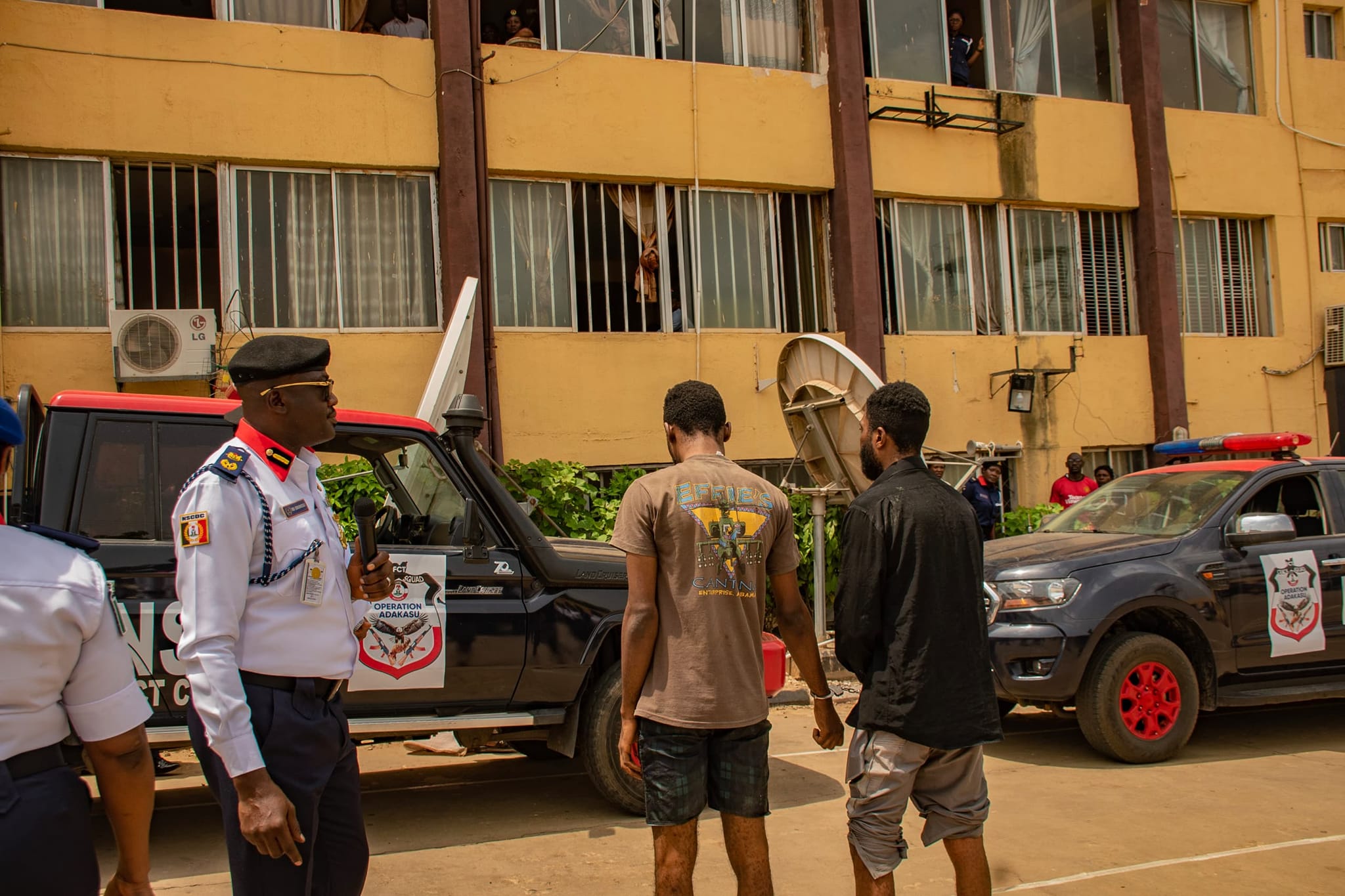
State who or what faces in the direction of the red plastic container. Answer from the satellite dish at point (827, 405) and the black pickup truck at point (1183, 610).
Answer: the black pickup truck

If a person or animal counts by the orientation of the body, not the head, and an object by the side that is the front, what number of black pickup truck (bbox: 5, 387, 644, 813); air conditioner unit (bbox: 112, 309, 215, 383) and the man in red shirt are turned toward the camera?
2

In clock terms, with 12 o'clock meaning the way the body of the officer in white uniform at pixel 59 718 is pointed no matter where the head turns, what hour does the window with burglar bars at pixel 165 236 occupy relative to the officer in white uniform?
The window with burglar bars is roughly at 12 o'clock from the officer in white uniform.

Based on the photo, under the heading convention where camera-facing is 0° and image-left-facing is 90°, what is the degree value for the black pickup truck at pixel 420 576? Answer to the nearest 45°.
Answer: approximately 270°

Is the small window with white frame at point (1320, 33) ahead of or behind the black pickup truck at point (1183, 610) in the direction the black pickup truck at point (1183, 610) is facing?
behind

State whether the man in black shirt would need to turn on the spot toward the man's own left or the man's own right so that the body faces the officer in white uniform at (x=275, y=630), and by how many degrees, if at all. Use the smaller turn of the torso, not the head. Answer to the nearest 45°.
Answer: approximately 90° to the man's own left

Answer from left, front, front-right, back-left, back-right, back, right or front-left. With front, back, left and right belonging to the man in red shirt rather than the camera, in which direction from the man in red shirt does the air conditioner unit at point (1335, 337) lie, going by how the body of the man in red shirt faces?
back-left

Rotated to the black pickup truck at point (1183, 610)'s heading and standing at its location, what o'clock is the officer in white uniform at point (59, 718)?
The officer in white uniform is roughly at 11 o'clock from the black pickup truck.

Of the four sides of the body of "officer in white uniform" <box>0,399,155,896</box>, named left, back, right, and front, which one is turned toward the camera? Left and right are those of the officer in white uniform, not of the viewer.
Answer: back

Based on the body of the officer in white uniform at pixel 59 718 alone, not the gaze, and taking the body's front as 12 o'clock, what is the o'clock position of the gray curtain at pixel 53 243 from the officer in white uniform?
The gray curtain is roughly at 12 o'clock from the officer in white uniform.

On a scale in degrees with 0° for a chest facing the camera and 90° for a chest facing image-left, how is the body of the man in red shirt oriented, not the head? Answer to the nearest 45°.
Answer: approximately 0°
